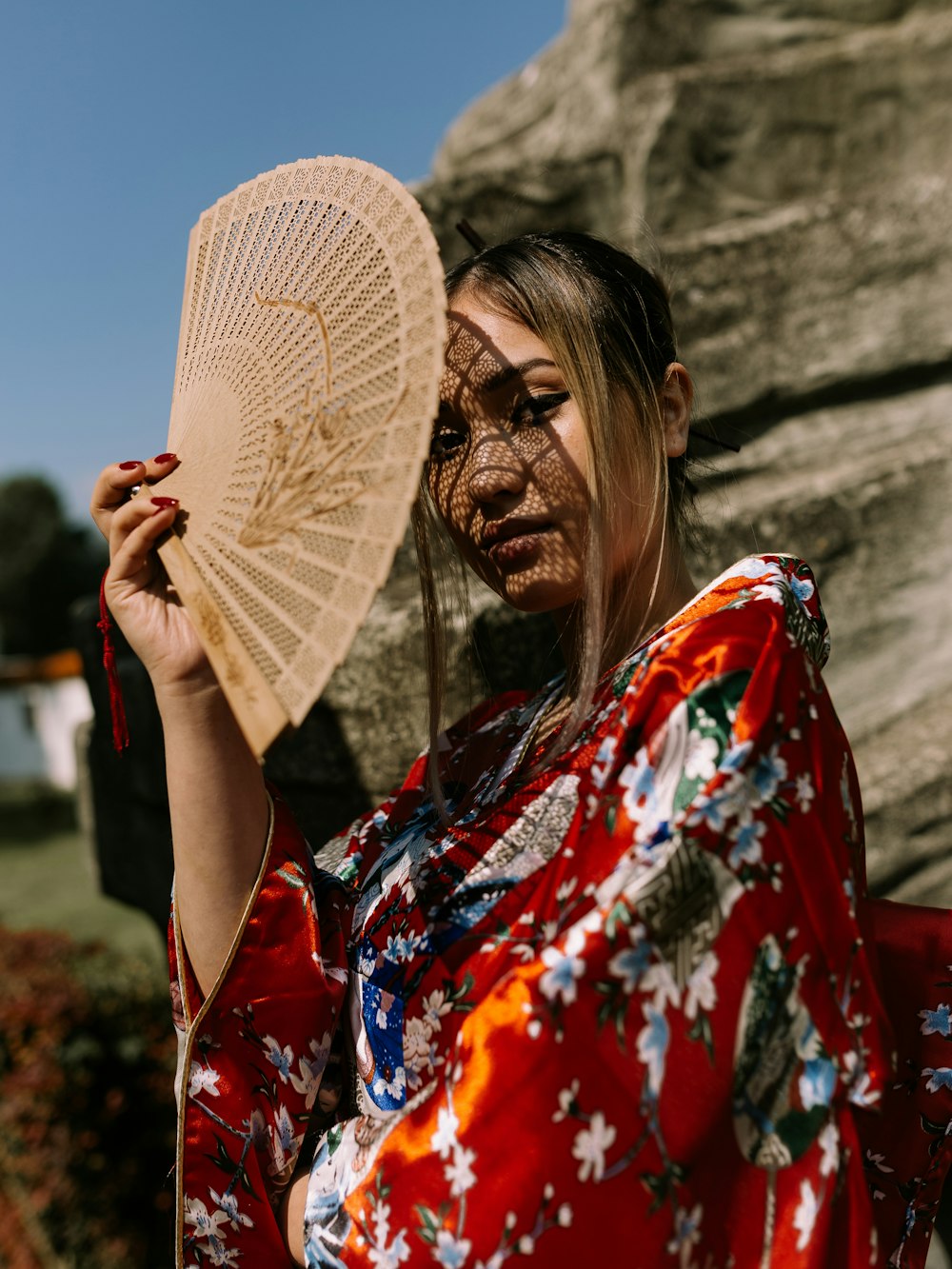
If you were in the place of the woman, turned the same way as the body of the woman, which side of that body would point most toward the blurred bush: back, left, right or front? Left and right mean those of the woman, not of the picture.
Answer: right

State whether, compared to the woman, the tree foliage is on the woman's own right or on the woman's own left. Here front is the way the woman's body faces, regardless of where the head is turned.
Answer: on the woman's own right

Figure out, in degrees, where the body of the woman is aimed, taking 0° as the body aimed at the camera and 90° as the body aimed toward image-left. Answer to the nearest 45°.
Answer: approximately 45°

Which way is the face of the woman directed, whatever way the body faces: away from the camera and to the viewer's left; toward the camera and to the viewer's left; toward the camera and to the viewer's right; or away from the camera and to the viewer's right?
toward the camera and to the viewer's left
